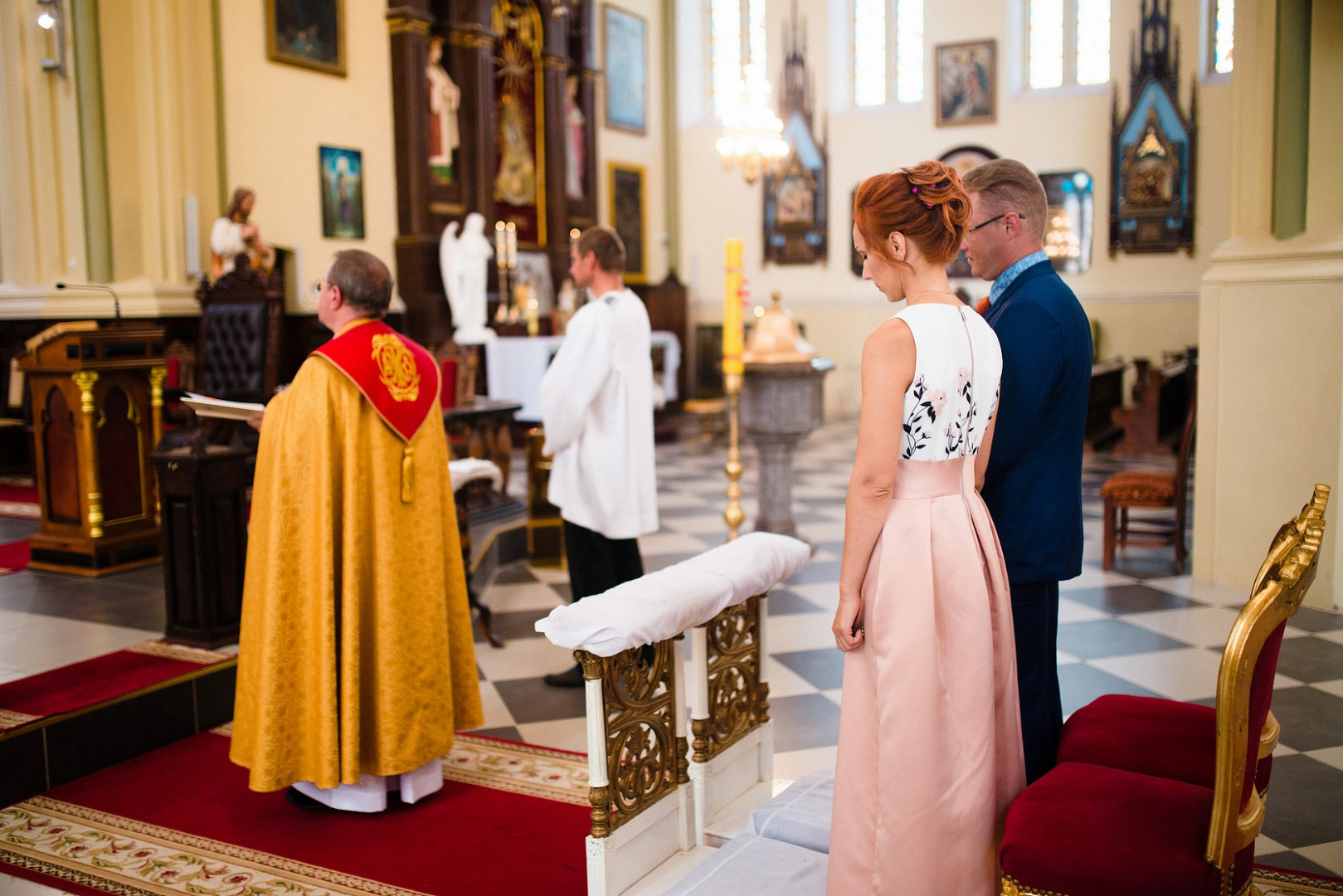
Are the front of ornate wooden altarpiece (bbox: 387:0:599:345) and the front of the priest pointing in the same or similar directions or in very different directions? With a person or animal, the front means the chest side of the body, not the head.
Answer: very different directions

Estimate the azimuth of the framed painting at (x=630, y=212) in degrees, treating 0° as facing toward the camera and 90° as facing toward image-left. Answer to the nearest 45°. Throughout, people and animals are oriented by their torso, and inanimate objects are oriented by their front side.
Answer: approximately 315°

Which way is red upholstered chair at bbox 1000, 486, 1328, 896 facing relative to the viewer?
to the viewer's left

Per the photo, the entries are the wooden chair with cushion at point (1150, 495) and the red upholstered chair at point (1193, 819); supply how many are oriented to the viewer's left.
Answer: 2

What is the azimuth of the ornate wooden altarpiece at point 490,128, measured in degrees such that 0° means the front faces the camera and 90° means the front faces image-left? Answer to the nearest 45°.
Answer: approximately 315°

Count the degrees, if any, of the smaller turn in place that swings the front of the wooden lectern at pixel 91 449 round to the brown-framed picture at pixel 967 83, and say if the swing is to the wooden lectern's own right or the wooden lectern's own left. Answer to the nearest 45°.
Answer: approximately 90° to the wooden lectern's own left

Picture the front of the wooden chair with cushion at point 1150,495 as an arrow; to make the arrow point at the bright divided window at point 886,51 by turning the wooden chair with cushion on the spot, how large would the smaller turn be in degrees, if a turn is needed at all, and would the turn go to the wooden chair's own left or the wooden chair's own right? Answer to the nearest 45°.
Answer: approximately 90° to the wooden chair's own right

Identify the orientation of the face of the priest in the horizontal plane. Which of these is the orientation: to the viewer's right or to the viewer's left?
to the viewer's left

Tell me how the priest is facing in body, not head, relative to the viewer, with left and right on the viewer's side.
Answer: facing away from the viewer and to the left of the viewer
